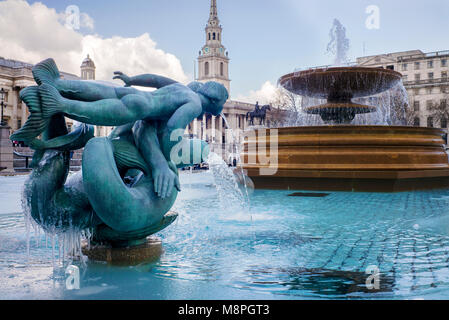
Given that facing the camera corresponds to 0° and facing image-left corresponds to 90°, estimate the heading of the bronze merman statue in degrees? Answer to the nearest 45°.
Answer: approximately 270°

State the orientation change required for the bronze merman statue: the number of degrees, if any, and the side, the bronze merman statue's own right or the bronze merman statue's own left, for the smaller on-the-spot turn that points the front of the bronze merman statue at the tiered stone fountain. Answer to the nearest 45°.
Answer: approximately 45° to the bronze merman statue's own left
